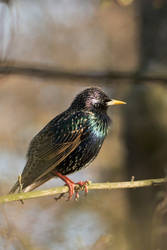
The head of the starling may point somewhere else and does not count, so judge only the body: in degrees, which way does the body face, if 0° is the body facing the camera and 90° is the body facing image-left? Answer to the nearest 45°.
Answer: approximately 270°
